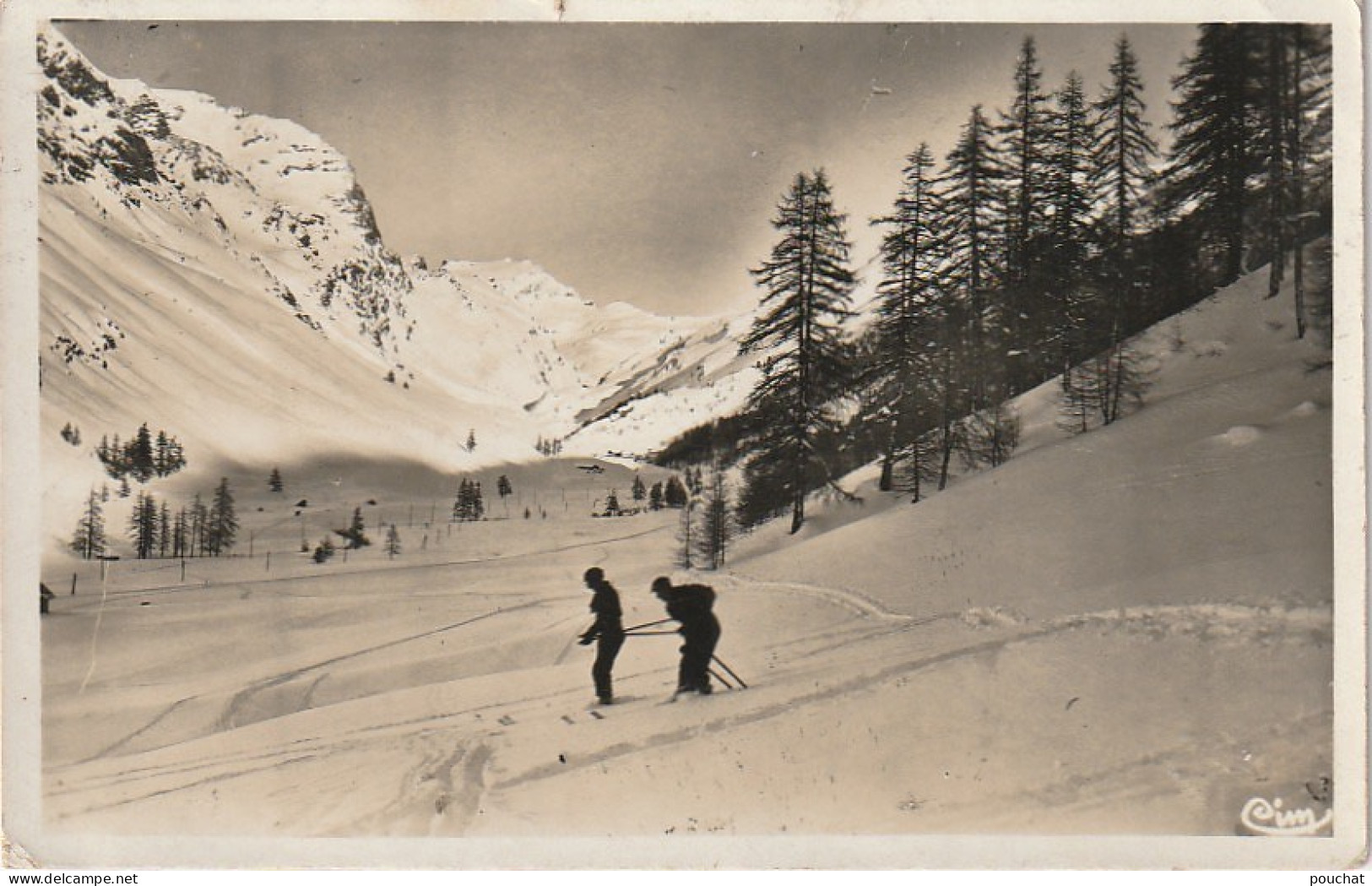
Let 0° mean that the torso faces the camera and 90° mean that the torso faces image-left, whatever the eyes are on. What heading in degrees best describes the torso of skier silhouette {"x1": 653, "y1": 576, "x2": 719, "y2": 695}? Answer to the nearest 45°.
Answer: approximately 90°

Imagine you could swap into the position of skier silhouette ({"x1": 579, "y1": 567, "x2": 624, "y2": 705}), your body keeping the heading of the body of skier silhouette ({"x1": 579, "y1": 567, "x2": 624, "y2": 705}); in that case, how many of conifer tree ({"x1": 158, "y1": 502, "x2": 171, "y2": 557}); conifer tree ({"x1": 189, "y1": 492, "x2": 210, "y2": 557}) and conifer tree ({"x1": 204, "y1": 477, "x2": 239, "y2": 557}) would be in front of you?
3

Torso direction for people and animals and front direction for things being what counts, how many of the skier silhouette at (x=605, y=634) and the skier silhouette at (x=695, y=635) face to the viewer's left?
2

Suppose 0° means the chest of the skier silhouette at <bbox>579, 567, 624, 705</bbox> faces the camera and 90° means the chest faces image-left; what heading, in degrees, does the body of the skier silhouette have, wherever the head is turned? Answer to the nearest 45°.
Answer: approximately 90°

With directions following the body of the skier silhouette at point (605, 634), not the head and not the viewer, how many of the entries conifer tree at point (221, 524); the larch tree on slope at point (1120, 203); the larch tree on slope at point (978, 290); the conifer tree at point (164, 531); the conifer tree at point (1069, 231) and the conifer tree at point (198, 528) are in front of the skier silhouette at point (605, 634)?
3
